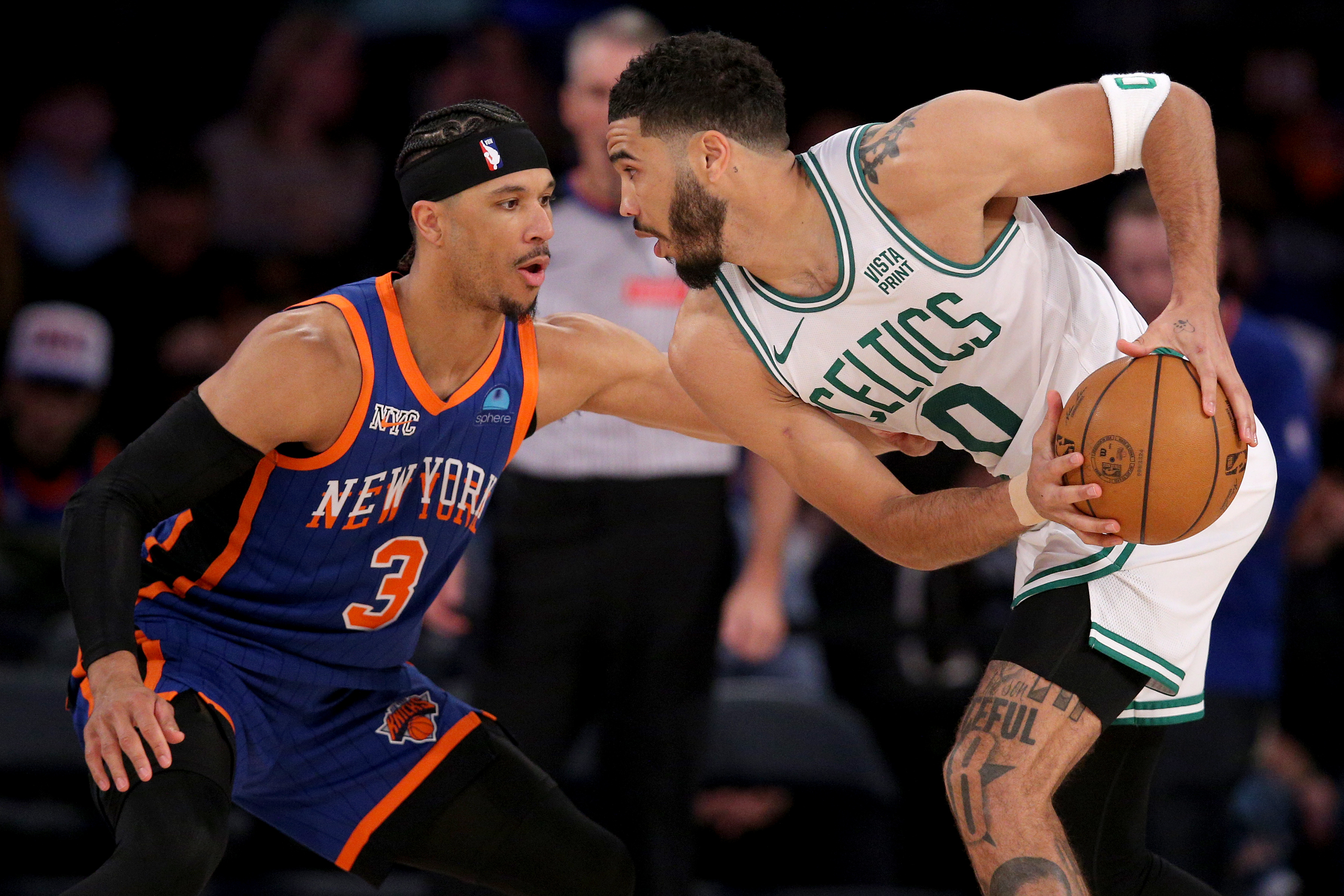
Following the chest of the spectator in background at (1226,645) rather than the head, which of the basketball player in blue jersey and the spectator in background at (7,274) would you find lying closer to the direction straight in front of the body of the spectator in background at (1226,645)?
the basketball player in blue jersey

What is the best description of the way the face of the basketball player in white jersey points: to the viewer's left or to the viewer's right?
to the viewer's left

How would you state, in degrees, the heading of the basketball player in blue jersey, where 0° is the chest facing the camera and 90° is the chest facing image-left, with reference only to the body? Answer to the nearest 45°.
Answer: approximately 315°

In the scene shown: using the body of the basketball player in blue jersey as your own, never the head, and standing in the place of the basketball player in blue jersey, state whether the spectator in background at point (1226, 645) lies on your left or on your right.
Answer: on your left

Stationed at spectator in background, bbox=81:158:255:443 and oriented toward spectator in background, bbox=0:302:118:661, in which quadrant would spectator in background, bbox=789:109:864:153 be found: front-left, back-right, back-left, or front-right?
back-left

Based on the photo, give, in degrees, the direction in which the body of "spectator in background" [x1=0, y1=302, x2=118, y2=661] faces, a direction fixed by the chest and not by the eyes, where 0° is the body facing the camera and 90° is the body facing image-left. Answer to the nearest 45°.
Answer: approximately 0°

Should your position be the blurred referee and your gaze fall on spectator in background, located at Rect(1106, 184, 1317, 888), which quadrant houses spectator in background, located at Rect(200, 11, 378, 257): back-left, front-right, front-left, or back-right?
back-left

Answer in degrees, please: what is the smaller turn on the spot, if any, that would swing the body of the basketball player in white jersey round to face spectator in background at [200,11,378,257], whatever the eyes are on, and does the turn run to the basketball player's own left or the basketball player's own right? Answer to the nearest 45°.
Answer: approximately 90° to the basketball player's own right

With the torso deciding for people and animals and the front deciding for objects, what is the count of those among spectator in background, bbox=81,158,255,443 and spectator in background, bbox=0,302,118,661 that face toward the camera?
2

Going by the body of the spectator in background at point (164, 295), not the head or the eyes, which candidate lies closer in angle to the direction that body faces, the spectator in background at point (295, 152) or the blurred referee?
the blurred referee

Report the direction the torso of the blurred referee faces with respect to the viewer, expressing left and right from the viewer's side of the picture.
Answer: facing the viewer

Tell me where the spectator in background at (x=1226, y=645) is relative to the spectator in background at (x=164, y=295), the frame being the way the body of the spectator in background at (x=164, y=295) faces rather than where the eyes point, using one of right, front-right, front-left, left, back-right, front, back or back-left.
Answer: front-left

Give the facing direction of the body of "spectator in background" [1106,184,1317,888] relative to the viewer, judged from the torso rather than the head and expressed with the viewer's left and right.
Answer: facing the viewer and to the left of the viewer

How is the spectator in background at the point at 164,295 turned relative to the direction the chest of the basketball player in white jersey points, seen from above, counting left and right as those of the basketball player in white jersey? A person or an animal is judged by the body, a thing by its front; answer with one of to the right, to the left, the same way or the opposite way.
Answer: to the left
